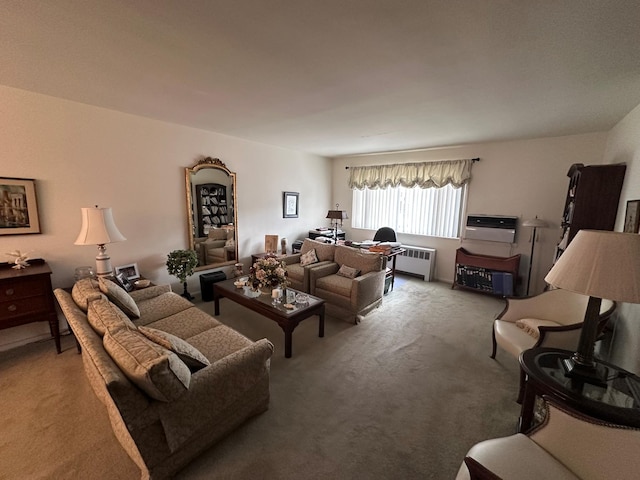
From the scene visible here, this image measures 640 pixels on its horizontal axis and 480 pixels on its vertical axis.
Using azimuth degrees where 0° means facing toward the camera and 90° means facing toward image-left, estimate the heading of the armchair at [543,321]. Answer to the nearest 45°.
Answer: approximately 45°

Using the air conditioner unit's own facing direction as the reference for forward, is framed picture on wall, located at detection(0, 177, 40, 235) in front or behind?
in front

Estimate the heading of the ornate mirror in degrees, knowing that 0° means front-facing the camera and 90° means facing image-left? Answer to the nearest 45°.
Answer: approximately 315°

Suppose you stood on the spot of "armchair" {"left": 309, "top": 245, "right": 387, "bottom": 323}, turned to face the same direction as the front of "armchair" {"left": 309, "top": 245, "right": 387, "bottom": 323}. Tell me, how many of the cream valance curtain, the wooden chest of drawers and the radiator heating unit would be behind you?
2

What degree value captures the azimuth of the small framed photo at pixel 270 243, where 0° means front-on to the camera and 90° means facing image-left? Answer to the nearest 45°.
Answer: approximately 0°

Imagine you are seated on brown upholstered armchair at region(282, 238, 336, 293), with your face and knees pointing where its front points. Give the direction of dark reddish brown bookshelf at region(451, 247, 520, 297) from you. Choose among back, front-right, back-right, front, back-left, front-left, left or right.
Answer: back-left

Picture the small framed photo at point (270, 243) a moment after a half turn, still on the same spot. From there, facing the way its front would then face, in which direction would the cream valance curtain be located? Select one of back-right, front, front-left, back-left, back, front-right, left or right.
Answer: right

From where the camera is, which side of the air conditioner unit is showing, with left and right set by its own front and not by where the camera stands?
front

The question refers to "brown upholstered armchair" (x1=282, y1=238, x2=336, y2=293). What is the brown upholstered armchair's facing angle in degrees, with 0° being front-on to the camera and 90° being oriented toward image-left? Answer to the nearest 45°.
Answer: approximately 45°

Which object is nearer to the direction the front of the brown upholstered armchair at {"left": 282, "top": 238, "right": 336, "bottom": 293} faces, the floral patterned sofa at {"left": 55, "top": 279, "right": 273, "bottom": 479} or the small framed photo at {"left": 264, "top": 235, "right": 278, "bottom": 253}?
the floral patterned sofa

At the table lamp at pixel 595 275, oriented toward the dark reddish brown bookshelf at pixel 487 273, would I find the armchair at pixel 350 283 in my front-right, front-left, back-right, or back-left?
front-left

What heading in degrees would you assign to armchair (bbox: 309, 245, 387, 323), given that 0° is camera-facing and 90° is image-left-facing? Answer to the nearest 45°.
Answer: approximately 45°

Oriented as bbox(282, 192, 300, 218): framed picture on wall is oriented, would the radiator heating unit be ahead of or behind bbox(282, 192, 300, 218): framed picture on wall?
ahead

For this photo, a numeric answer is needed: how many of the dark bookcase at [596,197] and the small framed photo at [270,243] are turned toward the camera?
1

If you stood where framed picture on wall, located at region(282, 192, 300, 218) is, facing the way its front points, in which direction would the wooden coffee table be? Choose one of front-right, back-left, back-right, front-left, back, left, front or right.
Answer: front-right

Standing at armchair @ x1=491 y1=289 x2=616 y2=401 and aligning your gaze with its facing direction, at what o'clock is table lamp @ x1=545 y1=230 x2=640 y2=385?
The table lamp is roughly at 10 o'clock from the armchair.

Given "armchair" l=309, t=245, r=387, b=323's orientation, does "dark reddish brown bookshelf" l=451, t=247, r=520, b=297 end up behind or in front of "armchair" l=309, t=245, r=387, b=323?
behind

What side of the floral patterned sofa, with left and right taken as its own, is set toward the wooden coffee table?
front

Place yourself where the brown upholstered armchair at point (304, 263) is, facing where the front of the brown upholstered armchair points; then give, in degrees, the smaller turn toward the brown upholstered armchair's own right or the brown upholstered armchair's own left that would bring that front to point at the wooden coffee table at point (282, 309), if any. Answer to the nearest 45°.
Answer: approximately 45° to the brown upholstered armchair's own left

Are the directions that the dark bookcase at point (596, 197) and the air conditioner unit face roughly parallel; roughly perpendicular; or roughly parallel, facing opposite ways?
roughly perpendicular
